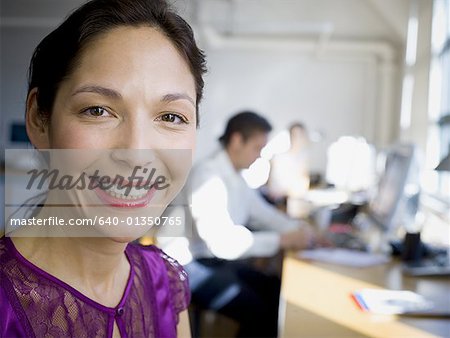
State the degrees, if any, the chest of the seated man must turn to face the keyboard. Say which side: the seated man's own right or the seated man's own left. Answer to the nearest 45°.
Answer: approximately 45° to the seated man's own right

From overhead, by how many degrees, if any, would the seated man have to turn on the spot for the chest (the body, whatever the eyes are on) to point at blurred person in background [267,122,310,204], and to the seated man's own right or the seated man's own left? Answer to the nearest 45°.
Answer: approximately 90° to the seated man's own left

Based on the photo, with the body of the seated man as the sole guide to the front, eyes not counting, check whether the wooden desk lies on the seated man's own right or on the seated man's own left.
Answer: on the seated man's own right

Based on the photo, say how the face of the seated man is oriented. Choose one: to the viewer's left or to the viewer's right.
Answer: to the viewer's right

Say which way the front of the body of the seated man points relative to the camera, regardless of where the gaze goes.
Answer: to the viewer's right
